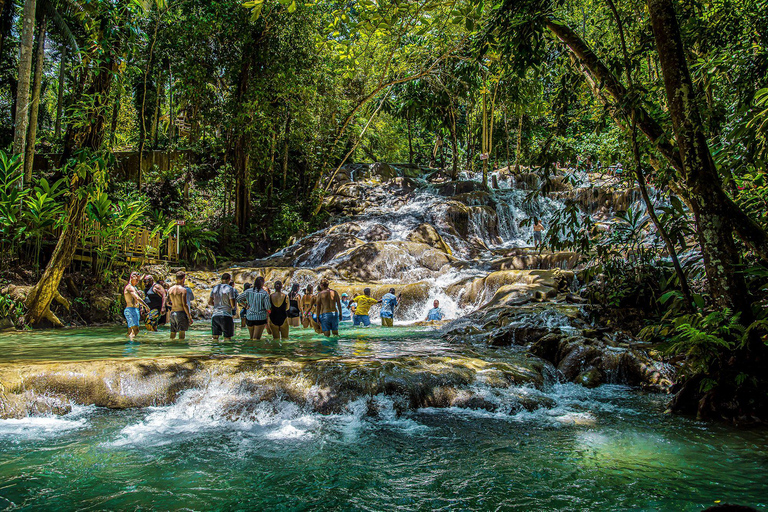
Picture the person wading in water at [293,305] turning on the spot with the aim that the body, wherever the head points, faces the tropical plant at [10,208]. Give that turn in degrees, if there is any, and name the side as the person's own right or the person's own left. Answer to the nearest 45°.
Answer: approximately 90° to the person's own left

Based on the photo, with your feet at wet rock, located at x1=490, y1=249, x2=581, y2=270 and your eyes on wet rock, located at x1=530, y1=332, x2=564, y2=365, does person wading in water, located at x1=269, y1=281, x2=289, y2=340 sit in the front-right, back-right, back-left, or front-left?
front-right

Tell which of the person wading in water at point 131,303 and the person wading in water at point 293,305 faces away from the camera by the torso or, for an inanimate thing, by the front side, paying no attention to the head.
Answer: the person wading in water at point 293,305

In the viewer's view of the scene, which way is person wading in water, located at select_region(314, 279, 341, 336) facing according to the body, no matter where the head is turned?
away from the camera

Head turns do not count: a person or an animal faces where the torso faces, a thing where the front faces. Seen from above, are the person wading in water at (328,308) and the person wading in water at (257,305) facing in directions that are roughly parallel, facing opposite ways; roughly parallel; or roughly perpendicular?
roughly parallel

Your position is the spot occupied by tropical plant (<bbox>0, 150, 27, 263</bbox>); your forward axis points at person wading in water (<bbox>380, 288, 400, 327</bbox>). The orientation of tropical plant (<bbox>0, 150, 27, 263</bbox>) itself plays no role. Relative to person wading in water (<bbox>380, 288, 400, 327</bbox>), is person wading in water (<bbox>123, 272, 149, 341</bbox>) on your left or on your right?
right

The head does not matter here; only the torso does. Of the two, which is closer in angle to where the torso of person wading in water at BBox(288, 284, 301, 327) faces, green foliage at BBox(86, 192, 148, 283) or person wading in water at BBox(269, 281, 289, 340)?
the green foliage

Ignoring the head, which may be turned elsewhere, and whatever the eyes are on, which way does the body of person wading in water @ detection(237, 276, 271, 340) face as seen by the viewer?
away from the camera

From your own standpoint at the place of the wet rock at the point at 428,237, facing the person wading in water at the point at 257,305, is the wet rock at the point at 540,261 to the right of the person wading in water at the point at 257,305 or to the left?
left

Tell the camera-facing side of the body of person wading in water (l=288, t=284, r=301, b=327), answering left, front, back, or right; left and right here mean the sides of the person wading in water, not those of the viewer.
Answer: back

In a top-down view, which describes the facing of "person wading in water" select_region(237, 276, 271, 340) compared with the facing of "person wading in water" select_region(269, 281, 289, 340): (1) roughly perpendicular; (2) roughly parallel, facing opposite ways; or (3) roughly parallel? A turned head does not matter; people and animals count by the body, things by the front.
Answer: roughly parallel

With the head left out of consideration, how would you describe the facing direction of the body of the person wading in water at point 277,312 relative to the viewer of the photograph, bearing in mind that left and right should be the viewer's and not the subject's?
facing away from the viewer
